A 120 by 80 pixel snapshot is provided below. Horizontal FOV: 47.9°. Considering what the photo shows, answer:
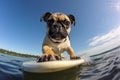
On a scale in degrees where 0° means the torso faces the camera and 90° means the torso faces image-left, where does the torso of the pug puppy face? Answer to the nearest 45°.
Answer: approximately 0°
